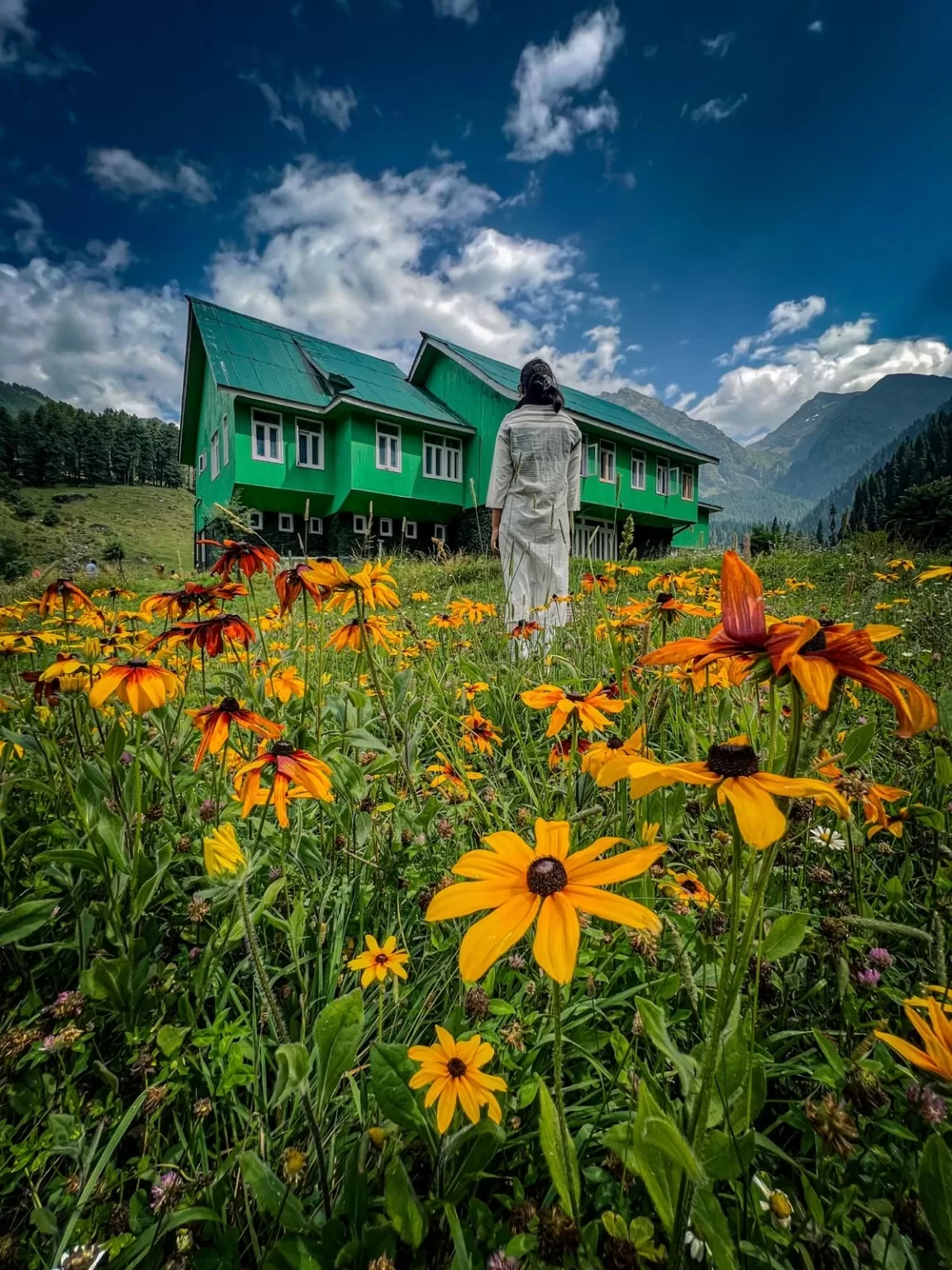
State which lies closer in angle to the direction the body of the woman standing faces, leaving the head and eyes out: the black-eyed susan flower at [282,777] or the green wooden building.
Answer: the green wooden building

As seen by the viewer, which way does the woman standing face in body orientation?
away from the camera

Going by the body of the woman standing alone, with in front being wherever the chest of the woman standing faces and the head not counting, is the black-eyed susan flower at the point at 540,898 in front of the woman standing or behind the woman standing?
behind

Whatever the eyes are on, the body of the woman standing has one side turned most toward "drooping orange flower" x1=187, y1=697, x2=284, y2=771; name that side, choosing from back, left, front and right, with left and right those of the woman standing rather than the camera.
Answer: back

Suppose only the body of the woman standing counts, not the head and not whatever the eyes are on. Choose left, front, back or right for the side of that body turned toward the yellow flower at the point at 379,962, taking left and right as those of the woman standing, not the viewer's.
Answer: back

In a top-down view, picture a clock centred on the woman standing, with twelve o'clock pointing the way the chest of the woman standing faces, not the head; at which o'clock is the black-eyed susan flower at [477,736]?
The black-eyed susan flower is roughly at 6 o'clock from the woman standing.

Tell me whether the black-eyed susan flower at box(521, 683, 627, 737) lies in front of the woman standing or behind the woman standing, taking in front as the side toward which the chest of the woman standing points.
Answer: behind

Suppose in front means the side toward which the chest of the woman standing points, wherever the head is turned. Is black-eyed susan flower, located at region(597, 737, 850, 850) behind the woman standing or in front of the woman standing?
behind

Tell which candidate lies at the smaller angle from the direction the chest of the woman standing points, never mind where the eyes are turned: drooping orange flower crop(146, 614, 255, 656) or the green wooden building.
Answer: the green wooden building

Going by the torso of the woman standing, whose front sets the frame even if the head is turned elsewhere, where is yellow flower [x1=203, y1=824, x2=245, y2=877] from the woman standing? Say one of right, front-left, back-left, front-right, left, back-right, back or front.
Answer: back

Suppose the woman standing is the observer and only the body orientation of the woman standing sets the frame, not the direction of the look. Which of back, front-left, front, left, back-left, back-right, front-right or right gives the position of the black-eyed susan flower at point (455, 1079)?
back

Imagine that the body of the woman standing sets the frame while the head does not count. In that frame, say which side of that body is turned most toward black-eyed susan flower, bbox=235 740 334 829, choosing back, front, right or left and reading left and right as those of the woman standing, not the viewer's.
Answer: back
